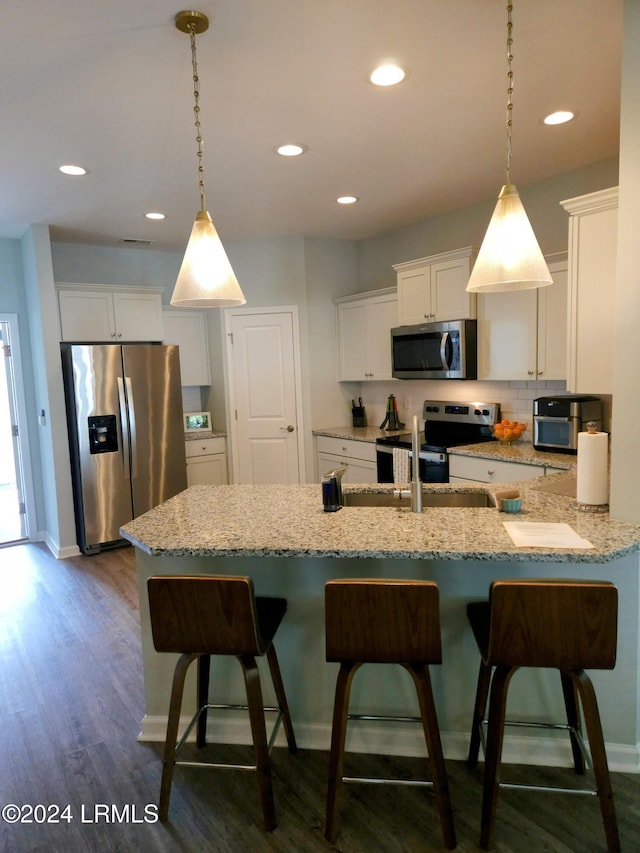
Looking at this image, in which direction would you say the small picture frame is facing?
toward the camera

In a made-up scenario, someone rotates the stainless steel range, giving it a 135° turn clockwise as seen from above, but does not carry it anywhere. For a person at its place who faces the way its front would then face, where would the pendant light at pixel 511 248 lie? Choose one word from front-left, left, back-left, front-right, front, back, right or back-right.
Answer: back

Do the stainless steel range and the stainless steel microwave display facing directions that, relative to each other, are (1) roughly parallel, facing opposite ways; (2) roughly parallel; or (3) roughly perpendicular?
roughly parallel

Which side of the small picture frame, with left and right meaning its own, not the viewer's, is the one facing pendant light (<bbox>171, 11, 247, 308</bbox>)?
front

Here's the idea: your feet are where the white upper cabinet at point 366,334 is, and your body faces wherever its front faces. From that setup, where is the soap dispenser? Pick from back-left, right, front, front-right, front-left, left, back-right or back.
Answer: front-left

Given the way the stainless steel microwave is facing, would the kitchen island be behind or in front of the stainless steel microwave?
in front

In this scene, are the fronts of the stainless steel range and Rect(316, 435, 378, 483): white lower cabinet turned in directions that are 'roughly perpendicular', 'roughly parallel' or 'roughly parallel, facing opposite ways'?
roughly parallel

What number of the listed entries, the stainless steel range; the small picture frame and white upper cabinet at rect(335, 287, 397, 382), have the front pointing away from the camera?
0

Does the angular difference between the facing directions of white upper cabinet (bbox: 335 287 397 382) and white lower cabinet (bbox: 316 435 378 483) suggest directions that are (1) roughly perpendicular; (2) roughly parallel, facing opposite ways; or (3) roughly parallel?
roughly parallel

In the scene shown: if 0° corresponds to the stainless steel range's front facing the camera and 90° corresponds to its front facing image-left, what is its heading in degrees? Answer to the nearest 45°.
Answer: approximately 45°

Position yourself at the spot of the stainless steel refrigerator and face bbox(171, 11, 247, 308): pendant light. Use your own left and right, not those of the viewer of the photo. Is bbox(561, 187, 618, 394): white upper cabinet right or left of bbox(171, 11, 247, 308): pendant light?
left

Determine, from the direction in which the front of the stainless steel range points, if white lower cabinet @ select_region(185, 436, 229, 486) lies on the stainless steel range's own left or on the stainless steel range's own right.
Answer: on the stainless steel range's own right

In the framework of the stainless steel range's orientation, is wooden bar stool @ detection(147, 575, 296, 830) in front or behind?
in front

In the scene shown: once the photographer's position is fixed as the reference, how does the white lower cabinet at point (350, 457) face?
facing the viewer and to the left of the viewer

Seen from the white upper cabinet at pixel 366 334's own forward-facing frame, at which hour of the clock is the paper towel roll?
The paper towel roll is roughly at 10 o'clock from the white upper cabinet.

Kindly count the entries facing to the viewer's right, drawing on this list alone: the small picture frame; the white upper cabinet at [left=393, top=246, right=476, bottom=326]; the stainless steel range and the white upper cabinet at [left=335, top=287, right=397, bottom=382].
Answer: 0
